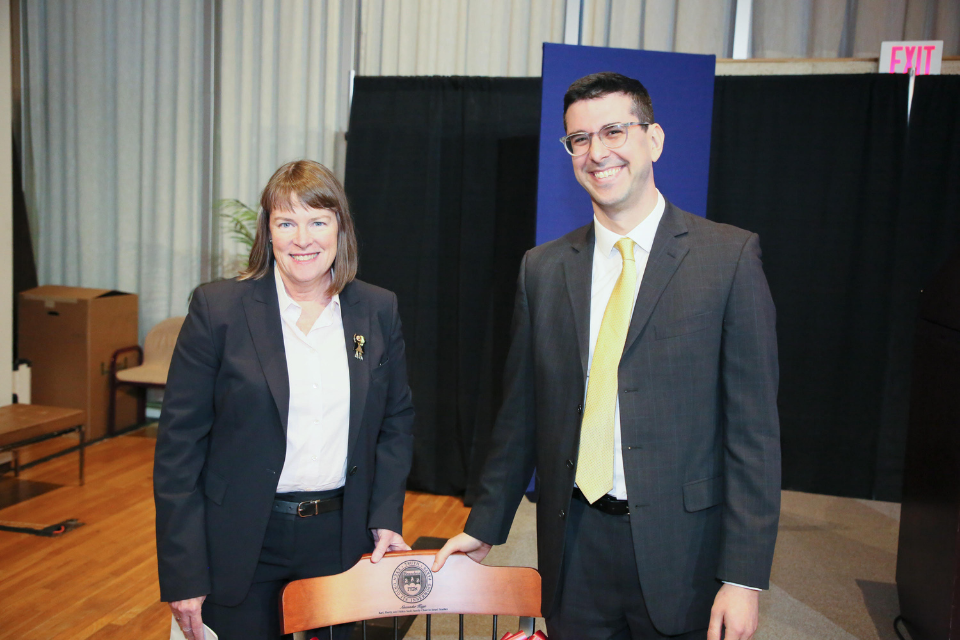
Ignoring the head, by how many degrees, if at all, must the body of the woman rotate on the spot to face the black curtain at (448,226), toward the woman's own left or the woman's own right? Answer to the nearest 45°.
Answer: approximately 180°

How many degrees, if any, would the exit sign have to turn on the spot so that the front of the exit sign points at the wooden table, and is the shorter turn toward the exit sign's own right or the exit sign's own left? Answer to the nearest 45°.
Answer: approximately 45° to the exit sign's own right

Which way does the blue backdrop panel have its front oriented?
toward the camera

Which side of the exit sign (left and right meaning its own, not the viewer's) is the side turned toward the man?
front

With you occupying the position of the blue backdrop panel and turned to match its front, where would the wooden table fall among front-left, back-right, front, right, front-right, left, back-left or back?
right

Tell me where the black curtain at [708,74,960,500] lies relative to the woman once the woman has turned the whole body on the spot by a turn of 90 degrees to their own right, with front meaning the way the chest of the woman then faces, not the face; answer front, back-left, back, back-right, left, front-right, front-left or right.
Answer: back-right

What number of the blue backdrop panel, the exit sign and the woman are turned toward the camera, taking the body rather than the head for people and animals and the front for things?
3

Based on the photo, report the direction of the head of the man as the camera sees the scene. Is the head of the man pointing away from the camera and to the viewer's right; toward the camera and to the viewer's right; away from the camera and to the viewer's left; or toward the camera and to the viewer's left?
toward the camera and to the viewer's left

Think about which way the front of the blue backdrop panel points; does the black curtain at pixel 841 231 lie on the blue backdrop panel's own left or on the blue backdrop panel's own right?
on the blue backdrop panel's own left

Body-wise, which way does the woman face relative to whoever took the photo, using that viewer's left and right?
facing the viewer

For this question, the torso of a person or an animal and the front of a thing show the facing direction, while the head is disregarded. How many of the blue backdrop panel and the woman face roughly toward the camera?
2

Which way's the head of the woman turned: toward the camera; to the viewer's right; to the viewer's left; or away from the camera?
toward the camera

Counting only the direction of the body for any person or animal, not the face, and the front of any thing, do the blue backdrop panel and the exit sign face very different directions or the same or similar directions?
same or similar directions

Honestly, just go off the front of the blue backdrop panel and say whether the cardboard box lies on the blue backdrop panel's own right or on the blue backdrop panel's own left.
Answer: on the blue backdrop panel's own right

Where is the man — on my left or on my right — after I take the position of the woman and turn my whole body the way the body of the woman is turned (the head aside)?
on my left

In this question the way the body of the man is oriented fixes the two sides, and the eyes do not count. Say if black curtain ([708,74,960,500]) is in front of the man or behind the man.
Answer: behind
